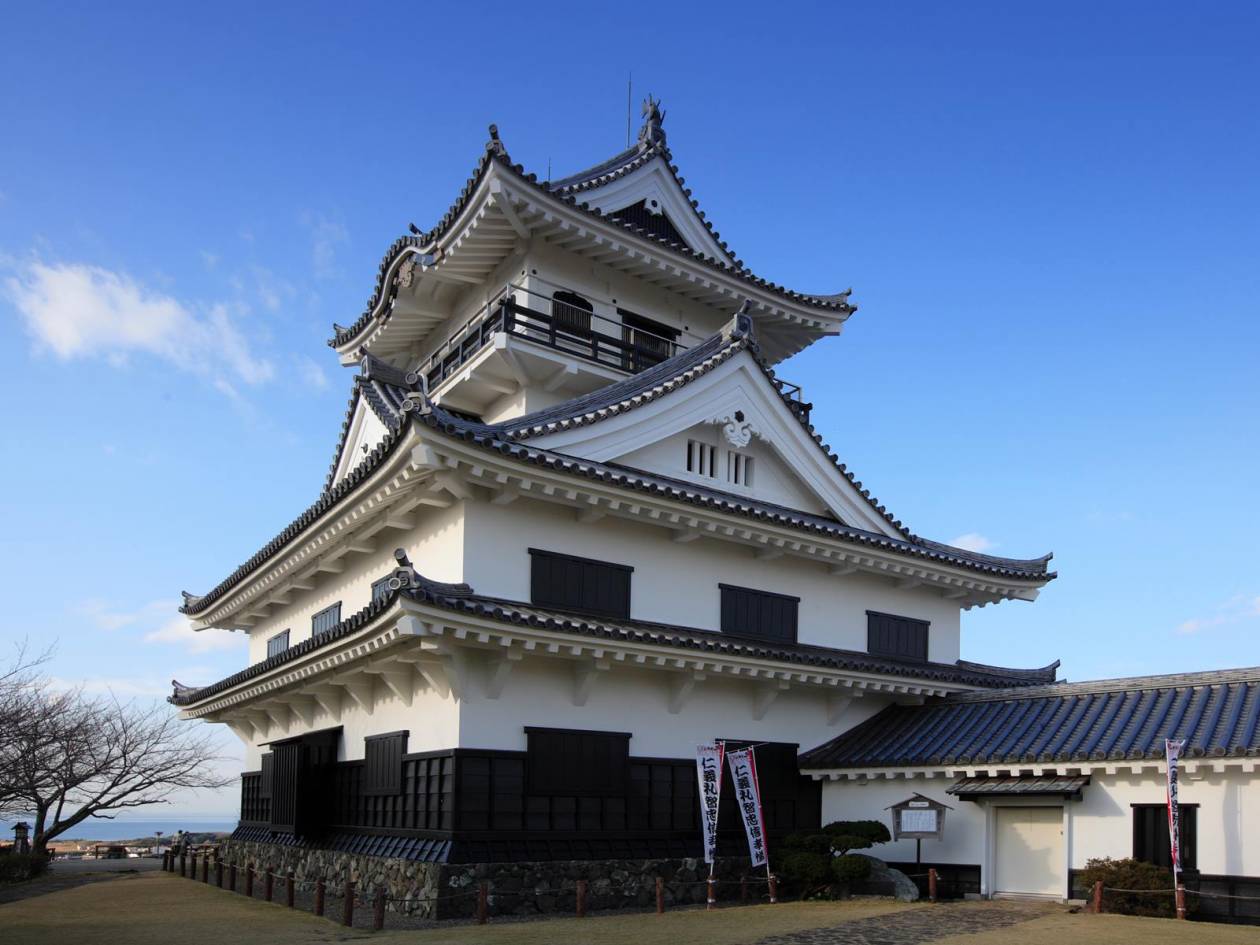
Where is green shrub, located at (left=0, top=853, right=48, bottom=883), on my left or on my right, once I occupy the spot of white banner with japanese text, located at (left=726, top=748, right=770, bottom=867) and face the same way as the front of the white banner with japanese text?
on my right

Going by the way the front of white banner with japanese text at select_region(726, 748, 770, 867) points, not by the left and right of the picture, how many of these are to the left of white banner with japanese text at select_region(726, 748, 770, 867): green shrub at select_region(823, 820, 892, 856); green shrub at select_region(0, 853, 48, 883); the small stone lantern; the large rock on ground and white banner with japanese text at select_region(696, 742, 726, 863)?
2

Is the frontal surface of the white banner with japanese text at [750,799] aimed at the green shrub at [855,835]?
no

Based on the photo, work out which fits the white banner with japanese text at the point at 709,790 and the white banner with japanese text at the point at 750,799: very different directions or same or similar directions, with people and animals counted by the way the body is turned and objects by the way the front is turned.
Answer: same or similar directions

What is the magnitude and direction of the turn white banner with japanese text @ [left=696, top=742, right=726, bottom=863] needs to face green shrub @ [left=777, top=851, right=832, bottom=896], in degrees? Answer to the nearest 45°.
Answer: approximately 90° to its left

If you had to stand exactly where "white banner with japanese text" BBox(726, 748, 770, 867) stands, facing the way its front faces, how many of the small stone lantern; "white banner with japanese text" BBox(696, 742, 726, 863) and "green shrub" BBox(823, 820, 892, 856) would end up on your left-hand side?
1

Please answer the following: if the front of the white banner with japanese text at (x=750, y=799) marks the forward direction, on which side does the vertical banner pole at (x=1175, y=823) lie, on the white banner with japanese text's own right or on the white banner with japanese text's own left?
on the white banner with japanese text's own left

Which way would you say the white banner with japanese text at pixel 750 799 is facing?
toward the camera

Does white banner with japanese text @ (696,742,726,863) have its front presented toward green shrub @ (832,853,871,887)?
no

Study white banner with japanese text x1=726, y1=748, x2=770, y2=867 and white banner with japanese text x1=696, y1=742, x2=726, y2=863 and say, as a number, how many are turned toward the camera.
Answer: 2

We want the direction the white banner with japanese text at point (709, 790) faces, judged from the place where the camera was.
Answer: facing the viewer

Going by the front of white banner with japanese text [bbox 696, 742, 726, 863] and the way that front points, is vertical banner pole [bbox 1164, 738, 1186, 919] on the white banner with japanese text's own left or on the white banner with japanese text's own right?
on the white banner with japanese text's own left

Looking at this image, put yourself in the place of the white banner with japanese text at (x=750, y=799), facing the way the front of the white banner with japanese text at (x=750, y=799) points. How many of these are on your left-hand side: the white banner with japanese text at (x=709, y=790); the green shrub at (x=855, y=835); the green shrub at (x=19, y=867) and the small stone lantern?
1
